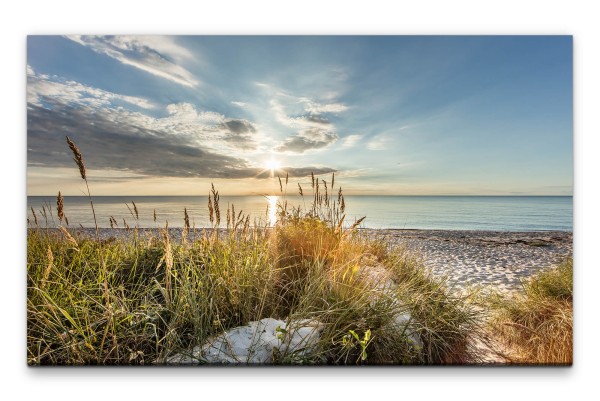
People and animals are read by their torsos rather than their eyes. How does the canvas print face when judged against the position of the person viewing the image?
facing the viewer
